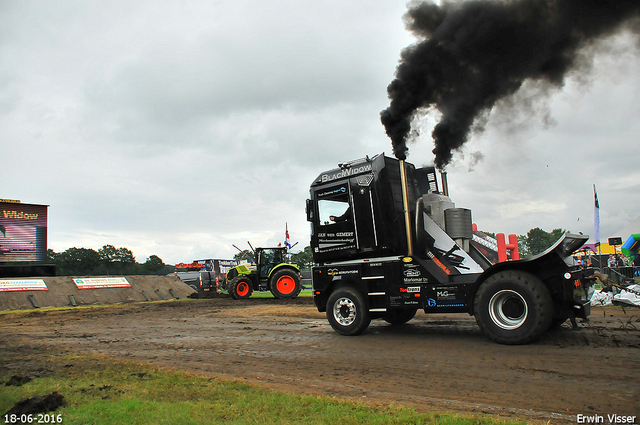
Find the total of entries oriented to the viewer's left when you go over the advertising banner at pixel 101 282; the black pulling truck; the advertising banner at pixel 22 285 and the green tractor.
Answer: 2

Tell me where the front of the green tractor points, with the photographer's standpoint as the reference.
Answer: facing to the left of the viewer

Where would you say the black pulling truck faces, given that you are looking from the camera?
facing to the left of the viewer

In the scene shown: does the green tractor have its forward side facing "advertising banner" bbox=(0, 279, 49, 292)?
yes

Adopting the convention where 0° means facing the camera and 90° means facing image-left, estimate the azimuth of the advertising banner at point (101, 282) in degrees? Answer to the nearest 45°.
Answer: approximately 0°

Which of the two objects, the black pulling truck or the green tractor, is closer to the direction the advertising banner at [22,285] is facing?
the black pulling truck

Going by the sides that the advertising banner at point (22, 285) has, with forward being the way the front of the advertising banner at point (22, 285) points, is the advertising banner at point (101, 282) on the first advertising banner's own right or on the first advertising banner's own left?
on the first advertising banner's own left

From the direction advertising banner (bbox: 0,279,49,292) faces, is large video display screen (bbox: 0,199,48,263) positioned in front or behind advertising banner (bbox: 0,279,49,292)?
behind

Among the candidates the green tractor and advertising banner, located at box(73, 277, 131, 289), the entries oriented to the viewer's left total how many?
1

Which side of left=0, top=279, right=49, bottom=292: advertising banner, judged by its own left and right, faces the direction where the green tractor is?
left
